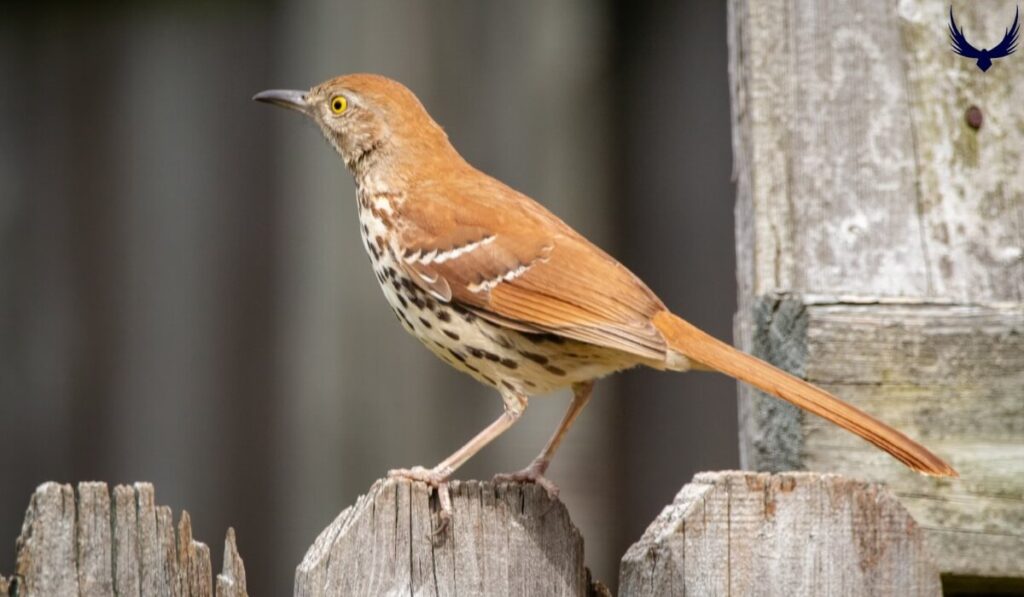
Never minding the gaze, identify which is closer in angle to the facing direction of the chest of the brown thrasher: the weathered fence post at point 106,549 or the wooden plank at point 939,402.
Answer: the weathered fence post

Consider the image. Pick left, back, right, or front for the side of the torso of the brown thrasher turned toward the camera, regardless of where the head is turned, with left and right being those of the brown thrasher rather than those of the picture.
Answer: left

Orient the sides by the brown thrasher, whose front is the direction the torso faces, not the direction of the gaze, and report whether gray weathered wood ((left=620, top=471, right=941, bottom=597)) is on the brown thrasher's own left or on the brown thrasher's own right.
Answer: on the brown thrasher's own left

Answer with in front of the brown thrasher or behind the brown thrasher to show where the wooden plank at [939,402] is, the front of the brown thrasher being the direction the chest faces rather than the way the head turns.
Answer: behind

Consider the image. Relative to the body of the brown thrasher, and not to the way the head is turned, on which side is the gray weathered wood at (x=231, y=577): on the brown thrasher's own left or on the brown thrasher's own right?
on the brown thrasher's own left
